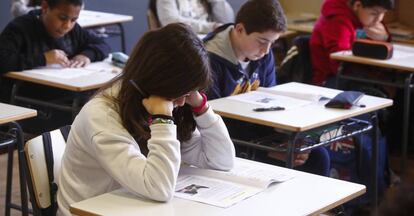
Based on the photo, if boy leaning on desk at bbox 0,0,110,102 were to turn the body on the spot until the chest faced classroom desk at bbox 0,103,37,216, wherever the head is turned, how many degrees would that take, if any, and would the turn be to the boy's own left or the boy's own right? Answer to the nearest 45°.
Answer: approximately 45° to the boy's own right

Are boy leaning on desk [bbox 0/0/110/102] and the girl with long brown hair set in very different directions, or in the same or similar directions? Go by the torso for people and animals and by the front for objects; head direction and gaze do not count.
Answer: same or similar directions

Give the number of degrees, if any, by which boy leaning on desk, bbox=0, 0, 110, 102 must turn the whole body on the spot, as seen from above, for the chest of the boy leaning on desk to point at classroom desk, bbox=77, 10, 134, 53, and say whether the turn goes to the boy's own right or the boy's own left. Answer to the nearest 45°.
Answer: approximately 135° to the boy's own left

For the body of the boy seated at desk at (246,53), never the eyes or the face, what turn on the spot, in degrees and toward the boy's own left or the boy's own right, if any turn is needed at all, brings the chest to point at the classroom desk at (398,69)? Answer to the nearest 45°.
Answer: approximately 90° to the boy's own left

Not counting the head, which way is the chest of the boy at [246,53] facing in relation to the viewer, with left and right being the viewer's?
facing the viewer and to the right of the viewer

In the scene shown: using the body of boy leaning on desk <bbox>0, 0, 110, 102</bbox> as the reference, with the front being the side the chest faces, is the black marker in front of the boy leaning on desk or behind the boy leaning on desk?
in front
